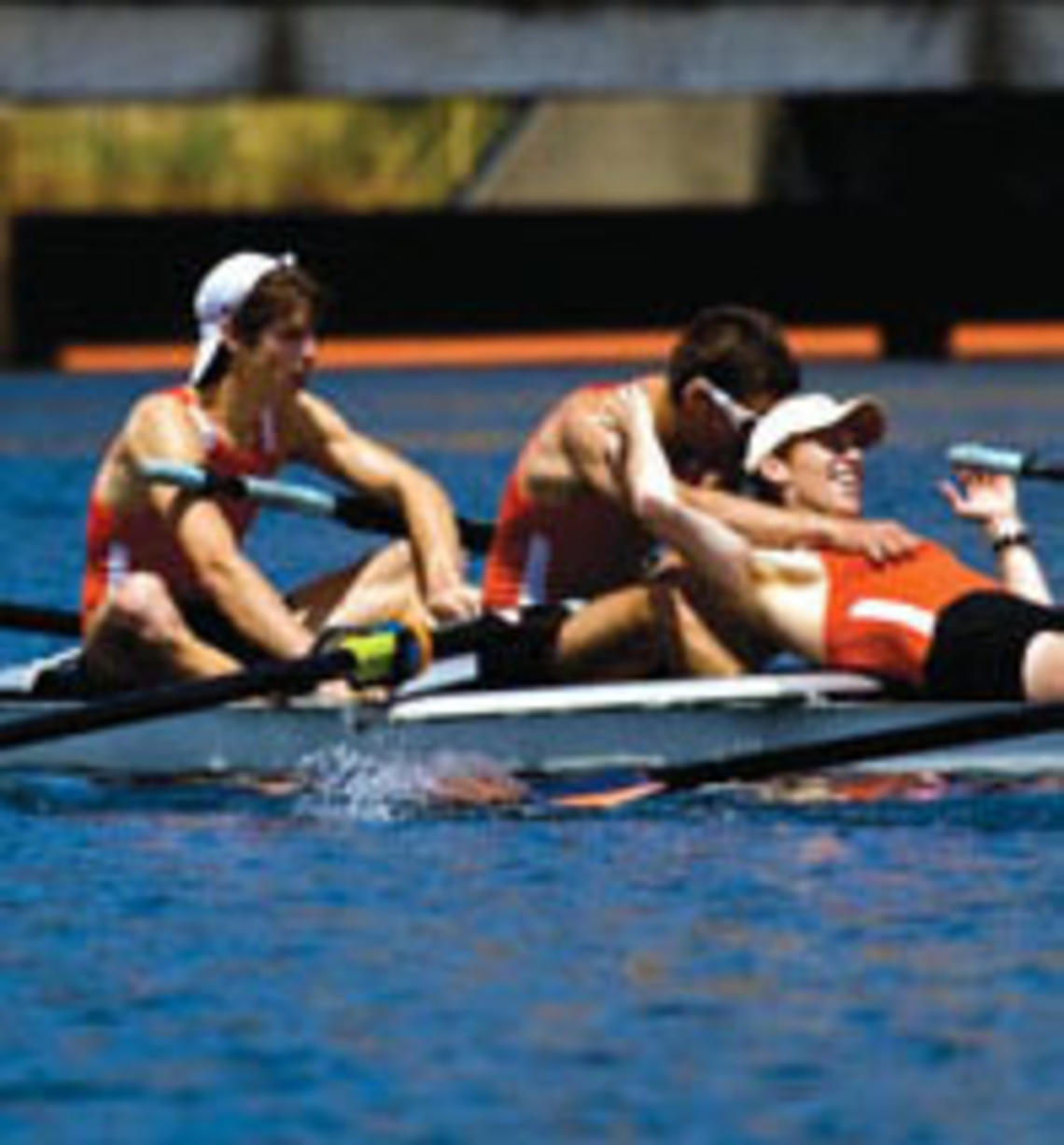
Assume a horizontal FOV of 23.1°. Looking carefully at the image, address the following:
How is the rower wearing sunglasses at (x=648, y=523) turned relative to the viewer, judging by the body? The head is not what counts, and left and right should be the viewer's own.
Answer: facing to the right of the viewer

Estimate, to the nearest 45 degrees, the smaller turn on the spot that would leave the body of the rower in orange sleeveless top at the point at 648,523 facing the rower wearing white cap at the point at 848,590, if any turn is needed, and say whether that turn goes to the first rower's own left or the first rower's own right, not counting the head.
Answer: approximately 45° to the first rower's own right

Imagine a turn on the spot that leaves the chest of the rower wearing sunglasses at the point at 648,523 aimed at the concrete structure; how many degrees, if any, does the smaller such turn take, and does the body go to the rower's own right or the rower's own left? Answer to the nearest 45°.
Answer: approximately 90° to the rower's own left

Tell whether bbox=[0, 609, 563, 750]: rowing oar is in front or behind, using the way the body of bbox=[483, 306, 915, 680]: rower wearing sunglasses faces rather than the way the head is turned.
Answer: behind

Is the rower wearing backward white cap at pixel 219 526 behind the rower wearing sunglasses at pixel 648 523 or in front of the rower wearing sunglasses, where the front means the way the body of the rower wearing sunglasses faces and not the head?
behind
